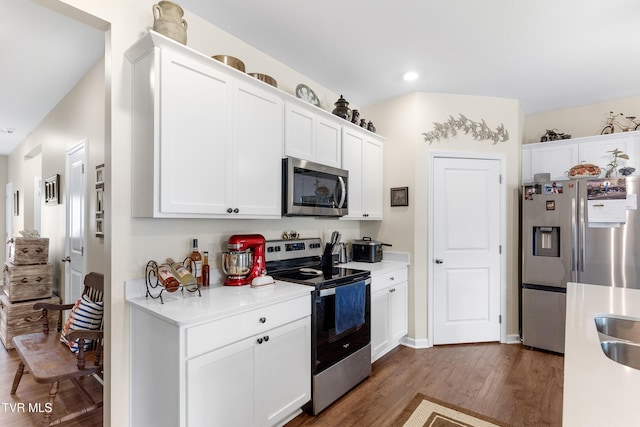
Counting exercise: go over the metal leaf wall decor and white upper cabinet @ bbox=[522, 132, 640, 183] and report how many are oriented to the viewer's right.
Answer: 0

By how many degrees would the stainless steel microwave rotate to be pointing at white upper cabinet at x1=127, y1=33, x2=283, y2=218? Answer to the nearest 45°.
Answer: approximately 90° to its right

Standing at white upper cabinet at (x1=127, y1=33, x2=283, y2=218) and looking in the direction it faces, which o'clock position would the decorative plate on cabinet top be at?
The decorative plate on cabinet top is roughly at 9 o'clock from the white upper cabinet.

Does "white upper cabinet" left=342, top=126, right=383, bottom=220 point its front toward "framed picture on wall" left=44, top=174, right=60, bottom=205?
no

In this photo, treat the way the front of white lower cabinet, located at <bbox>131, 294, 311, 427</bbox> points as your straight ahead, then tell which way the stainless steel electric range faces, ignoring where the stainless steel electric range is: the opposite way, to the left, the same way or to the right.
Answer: the same way

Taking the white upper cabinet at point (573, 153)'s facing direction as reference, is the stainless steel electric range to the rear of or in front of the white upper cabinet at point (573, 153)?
in front

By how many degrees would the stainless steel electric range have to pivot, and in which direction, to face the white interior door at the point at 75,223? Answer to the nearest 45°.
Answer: approximately 135° to its right

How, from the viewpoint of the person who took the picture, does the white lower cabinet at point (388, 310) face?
facing the viewer and to the right of the viewer

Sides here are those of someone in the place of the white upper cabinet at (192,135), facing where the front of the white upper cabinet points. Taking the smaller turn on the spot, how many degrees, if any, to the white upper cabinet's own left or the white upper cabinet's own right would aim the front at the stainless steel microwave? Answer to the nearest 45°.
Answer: approximately 90° to the white upper cabinet's own left

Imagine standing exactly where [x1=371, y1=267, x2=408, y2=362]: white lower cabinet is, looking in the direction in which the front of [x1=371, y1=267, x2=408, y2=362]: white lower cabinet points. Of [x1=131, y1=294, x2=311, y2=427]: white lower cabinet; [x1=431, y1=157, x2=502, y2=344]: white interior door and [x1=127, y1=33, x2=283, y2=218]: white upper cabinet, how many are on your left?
1

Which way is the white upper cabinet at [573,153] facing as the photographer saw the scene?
facing the viewer and to the left of the viewer

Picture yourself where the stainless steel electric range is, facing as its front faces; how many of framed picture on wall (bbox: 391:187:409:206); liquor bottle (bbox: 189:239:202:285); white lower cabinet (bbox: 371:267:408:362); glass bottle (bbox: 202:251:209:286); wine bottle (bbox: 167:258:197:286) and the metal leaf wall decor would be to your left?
3

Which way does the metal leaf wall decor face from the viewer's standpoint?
toward the camera

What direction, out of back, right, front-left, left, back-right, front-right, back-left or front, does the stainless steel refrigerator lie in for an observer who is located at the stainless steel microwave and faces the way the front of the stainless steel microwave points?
front-left

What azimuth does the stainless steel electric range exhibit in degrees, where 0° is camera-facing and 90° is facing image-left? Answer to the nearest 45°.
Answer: approximately 315°

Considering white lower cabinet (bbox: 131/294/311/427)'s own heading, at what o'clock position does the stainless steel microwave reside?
The stainless steel microwave is roughly at 9 o'clock from the white lower cabinet.
